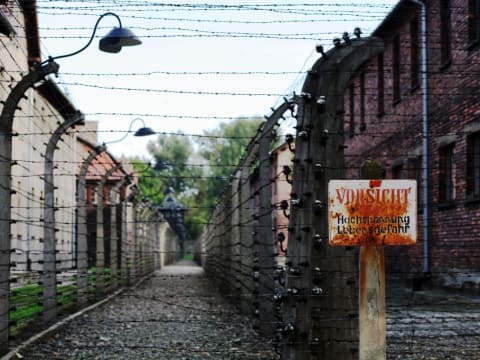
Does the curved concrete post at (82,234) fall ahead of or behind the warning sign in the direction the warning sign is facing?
behind

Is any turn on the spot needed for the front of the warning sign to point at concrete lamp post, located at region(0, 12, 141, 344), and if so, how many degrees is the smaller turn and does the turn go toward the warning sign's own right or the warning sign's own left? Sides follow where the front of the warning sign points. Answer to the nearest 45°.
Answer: approximately 135° to the warning sign's own right

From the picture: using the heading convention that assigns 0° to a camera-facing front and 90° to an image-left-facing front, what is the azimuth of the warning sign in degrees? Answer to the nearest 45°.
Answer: approximately 0°

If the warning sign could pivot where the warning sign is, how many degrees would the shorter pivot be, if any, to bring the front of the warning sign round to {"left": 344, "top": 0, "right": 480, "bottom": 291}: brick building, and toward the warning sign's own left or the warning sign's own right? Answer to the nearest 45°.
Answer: approximately 180°

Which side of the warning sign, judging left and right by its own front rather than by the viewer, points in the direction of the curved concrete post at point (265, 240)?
back

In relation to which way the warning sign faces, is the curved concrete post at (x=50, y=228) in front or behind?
behind

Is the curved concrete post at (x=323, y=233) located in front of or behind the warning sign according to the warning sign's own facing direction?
behind
